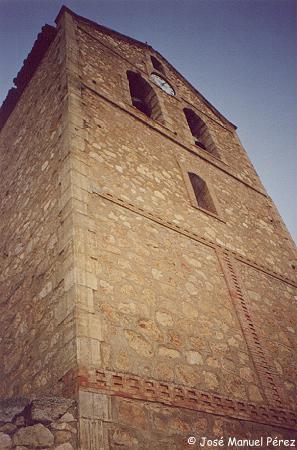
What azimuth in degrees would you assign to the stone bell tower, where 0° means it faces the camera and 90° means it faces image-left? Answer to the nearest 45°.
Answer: approximately 315°
